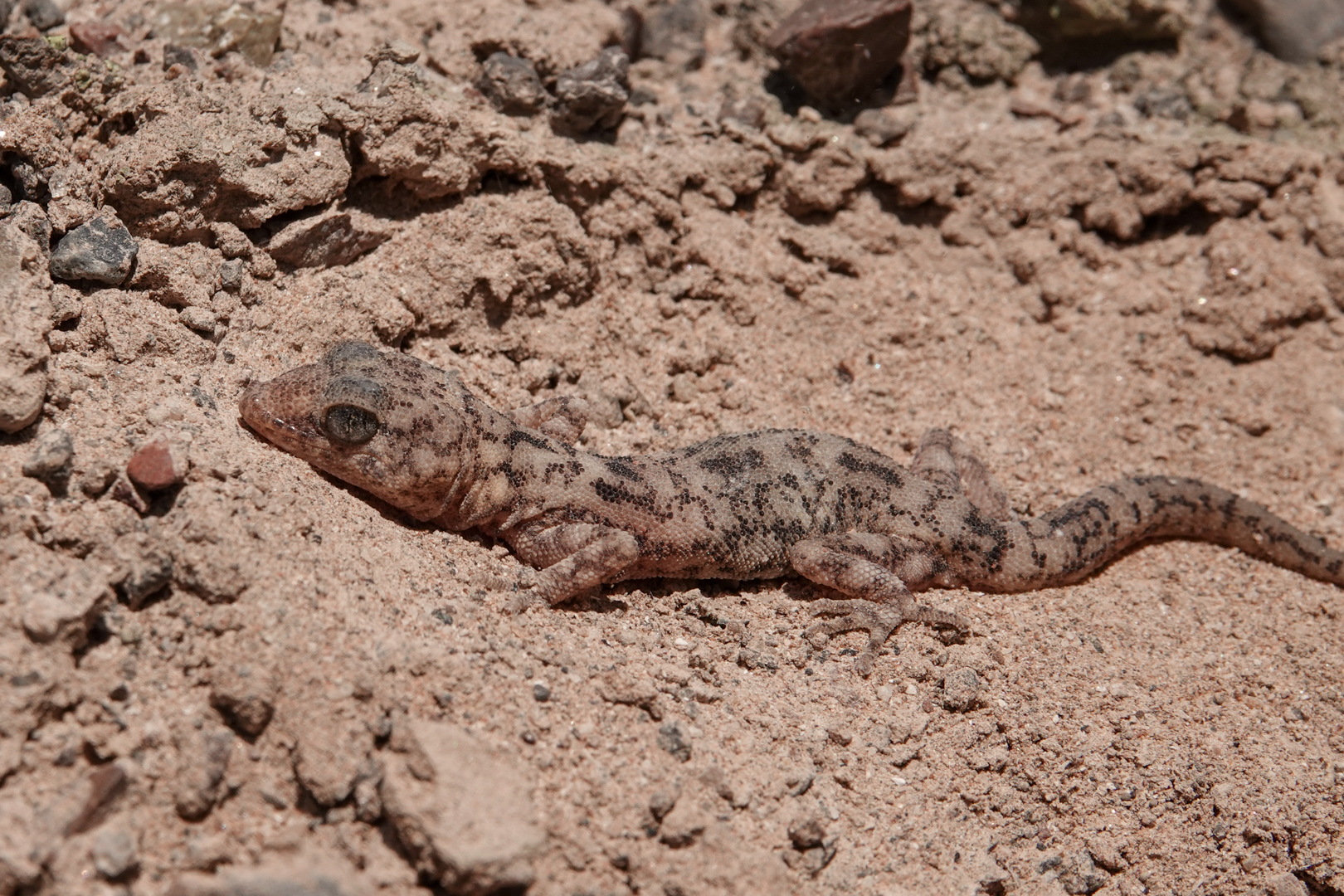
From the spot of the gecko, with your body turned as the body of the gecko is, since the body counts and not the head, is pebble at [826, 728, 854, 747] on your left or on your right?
on your left

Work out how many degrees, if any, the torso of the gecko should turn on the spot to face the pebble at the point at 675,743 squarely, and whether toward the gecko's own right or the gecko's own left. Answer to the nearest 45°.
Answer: approximately 90° to the gecko's own left

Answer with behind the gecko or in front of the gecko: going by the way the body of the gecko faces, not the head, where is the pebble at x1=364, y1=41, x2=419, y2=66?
in front

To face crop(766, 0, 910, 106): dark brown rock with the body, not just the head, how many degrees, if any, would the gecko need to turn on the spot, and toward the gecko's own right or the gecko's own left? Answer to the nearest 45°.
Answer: approximately 90° to the gecko's own right

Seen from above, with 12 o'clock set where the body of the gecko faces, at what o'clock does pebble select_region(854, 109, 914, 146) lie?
The pebble is roughly at 3 o'clock from the gecko.

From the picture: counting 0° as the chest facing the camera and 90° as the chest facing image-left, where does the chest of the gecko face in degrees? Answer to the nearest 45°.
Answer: approximately 90°

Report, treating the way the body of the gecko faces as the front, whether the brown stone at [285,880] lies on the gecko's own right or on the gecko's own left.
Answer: on the gecko's own left

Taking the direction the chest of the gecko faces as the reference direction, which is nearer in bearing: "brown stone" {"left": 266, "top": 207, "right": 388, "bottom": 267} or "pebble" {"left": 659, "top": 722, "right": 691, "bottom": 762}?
the brown stone

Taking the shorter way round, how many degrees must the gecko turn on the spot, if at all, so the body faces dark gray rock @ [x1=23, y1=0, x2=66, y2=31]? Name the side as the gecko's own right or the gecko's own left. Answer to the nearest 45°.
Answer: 0° — it already faces it

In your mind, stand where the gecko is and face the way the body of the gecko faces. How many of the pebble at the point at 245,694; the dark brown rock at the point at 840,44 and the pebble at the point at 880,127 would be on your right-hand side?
2

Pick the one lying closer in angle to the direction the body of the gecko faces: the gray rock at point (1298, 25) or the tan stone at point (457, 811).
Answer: the tan stone

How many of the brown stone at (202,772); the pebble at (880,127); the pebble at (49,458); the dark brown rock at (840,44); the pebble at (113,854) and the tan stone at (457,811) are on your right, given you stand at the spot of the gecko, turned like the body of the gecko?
2
